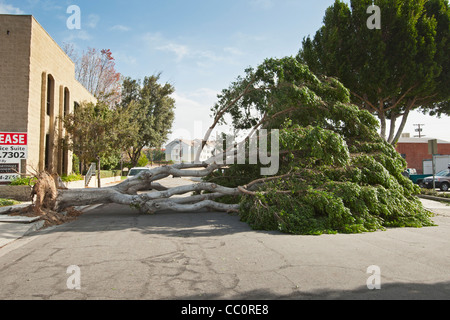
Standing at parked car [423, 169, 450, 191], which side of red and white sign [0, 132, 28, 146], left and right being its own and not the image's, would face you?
left

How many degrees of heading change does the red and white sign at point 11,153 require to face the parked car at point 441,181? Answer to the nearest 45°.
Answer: approximately 90° to its left

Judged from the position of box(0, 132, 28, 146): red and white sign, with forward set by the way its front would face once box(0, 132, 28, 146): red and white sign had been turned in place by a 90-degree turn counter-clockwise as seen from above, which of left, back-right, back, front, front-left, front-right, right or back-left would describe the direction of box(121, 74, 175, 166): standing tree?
front-left

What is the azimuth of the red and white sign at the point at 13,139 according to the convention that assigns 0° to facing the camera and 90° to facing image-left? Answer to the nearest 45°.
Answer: approximately 0°

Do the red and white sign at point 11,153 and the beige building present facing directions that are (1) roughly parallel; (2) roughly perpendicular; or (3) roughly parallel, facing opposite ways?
roughly perpendicular

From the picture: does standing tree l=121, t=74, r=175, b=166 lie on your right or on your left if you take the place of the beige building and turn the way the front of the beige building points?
on your left

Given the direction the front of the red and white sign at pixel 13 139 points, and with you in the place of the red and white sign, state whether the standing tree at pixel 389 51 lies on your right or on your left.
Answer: on your left

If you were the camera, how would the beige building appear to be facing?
facing to the right of the viewer

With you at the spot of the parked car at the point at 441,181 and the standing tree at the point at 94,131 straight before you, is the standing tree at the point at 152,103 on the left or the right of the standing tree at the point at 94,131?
right

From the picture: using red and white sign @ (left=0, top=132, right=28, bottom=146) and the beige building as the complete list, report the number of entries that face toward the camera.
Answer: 1
